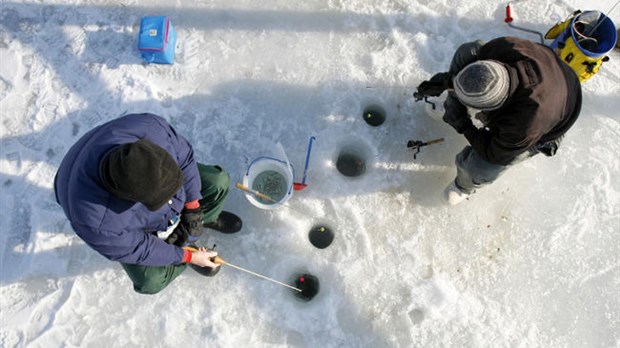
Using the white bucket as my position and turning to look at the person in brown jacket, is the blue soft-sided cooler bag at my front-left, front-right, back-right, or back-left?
back-left

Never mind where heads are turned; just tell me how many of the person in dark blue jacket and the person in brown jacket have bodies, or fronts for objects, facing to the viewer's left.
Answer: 1

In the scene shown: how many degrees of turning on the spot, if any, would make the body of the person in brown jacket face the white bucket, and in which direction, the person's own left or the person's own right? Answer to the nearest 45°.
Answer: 0° — they already face it

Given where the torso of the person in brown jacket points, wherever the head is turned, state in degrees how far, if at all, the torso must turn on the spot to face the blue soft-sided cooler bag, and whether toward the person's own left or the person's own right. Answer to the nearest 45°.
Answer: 0° — they already face it

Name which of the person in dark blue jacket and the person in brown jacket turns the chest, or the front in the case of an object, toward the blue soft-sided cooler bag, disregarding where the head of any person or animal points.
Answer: the person in brown jacket

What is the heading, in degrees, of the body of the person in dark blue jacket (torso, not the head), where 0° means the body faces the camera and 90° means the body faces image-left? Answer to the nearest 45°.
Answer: approximately 315°

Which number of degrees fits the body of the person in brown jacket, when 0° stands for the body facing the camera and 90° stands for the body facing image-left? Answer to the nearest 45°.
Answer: approximately 90°

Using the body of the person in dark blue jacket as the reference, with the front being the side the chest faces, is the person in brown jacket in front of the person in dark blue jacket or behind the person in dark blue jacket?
in front

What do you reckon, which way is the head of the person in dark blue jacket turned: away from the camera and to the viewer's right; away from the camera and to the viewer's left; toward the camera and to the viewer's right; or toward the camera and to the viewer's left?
toward the camera and to the viewer's right

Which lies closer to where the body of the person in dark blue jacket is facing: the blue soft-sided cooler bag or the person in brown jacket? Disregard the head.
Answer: the person in brown jacket

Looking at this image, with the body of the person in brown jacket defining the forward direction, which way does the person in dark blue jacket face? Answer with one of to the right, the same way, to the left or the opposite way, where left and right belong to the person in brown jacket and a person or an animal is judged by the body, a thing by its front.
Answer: the opposite way

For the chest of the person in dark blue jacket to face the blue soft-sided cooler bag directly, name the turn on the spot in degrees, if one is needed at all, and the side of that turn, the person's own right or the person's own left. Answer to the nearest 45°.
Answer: approximately 135° to the person's own left
